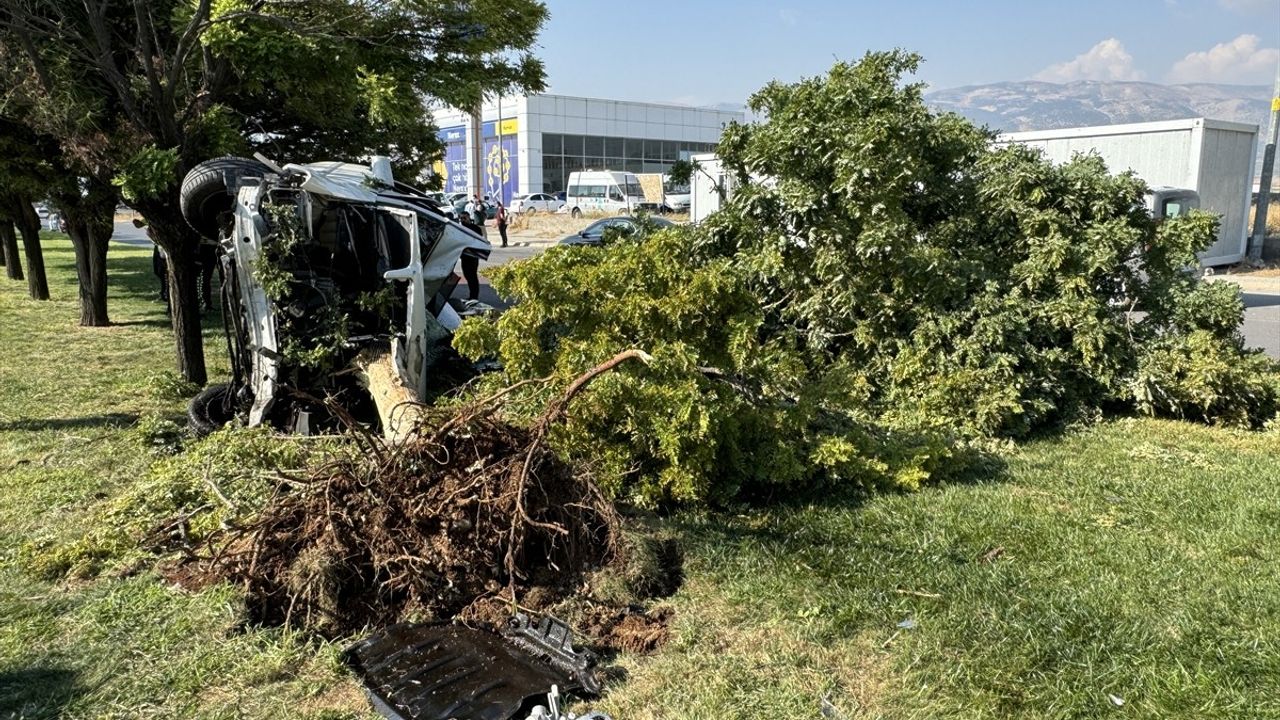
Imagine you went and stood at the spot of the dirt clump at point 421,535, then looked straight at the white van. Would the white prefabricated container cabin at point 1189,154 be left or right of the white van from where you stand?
right

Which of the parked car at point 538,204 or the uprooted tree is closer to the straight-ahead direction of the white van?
the uprooted tree

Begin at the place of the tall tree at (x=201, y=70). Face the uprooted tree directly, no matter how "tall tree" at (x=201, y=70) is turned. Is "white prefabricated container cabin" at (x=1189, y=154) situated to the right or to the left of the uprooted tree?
left

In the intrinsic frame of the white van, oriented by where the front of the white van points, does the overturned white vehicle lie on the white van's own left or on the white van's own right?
on the white van's own right
